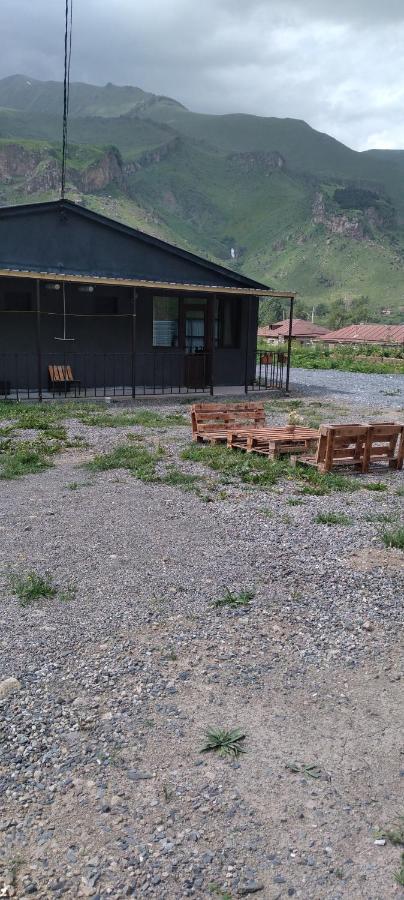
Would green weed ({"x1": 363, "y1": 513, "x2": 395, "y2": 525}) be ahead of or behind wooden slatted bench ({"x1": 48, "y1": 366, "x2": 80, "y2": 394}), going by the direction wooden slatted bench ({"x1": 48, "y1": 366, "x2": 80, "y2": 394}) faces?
ahead

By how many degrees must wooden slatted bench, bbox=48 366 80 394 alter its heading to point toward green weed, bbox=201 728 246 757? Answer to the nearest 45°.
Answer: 0° — it already faces it

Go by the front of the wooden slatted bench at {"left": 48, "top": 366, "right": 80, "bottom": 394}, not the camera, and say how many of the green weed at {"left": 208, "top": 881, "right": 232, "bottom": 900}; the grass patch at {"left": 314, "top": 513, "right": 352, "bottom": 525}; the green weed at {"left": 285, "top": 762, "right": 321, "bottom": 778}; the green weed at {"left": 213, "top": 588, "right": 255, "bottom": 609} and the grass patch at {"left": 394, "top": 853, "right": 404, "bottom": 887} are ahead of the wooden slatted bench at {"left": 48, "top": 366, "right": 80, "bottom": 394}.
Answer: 5

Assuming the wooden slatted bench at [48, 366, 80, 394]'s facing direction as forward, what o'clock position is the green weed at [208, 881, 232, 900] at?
The green weed is roughly at 12 o'clock from the wooden slatted bench.

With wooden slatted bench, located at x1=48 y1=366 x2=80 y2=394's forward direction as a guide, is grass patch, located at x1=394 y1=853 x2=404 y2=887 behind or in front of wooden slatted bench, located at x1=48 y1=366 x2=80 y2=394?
in front

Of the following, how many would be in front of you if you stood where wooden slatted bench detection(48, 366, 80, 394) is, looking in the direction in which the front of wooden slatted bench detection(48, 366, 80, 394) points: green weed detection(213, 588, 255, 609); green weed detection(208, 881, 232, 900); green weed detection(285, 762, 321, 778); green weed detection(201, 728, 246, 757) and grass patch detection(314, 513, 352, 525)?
5

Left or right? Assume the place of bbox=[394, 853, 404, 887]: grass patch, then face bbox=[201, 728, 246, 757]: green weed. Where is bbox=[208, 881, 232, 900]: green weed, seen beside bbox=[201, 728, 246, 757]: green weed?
left

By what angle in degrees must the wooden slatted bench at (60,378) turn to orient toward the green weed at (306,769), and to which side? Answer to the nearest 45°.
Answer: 0° — it already faces it

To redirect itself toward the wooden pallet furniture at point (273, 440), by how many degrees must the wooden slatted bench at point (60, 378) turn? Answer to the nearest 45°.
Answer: approximately 45° to its left

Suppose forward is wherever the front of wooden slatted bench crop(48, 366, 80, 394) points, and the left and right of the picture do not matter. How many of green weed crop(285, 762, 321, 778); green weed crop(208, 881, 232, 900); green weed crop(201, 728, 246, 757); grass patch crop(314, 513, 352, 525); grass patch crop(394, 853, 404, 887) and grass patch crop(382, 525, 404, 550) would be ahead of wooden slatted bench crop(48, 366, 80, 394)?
6

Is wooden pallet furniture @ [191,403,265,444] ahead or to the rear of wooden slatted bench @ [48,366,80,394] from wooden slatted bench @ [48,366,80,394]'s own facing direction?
ahead

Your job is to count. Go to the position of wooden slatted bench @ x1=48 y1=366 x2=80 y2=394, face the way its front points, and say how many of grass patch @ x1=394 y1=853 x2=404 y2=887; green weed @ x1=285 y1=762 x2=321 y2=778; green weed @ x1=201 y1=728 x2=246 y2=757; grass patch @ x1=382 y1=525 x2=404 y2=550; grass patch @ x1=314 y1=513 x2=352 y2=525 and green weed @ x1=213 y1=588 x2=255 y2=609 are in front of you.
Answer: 6

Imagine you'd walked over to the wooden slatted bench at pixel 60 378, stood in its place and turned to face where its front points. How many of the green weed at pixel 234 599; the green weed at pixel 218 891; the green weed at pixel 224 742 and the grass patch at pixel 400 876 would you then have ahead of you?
4

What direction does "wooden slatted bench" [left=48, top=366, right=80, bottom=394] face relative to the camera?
toward the camera
